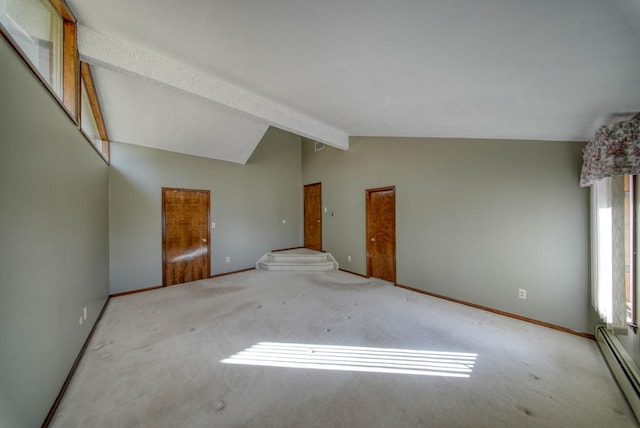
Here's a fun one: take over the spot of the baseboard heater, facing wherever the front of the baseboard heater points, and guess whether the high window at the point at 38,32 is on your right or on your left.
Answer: on your left

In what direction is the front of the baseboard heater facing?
to the viewer's left

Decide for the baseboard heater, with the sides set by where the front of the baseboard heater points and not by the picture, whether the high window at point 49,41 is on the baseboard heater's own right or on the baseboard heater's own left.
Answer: on the baseboard heater's own left

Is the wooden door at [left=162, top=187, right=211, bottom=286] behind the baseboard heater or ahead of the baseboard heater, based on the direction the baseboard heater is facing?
ahead

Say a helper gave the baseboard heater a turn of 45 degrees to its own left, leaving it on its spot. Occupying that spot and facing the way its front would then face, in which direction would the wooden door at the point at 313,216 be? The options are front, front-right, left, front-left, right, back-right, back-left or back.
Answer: front-right
